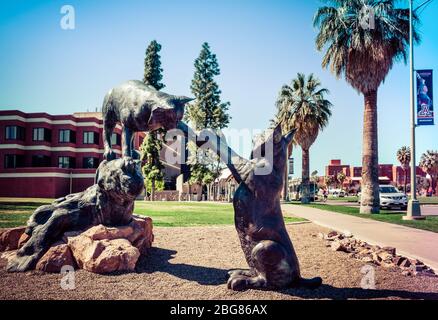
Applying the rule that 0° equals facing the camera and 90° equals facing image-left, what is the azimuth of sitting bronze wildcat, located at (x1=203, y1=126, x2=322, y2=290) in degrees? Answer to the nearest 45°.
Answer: approximately 90°

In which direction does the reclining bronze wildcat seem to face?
to the viewer's right

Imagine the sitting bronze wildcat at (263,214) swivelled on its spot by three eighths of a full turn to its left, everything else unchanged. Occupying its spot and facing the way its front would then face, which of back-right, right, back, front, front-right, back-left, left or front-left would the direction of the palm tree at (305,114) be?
back-left

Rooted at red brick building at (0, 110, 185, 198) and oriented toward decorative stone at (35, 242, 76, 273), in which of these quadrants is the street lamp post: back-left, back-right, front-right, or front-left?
front-left

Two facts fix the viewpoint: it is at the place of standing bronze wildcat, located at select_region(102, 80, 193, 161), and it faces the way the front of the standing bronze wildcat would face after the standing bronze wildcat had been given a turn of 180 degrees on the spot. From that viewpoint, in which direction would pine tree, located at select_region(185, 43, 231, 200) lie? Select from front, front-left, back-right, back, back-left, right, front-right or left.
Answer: right

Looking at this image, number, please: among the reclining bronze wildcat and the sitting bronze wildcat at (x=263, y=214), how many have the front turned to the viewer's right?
1

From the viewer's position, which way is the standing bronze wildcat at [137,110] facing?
facing to the right of the viewer

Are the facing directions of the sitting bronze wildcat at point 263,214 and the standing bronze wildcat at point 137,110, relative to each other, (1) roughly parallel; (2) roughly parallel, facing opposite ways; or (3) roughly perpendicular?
roughly parallel, facing opposite ways
